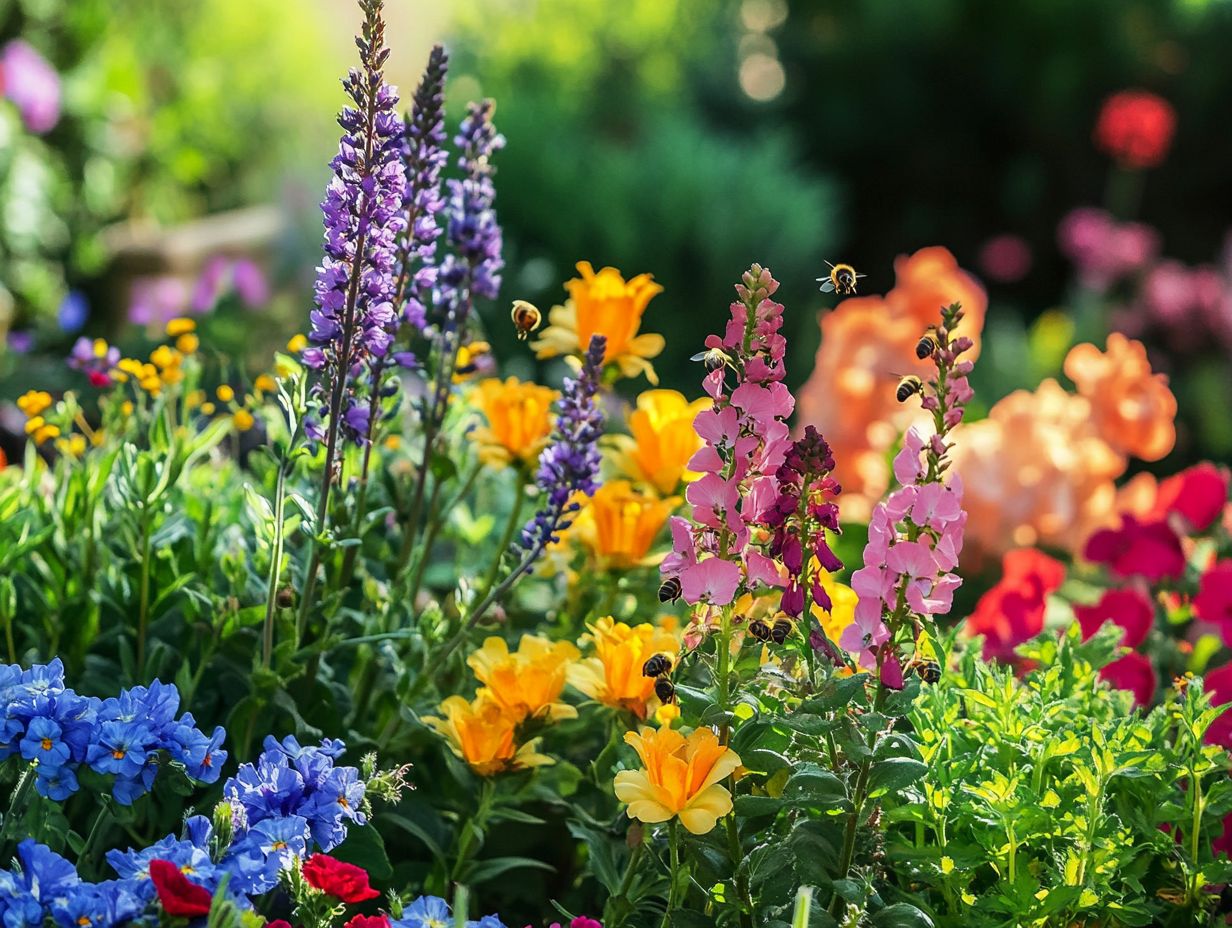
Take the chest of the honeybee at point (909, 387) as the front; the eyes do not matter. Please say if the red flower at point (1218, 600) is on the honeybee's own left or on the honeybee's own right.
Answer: on the honeybee's own left

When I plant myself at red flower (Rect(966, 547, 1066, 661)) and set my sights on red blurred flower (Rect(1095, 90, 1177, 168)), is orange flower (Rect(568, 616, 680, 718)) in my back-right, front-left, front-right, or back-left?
back-left

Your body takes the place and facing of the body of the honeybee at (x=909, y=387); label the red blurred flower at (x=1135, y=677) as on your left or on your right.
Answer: on your left

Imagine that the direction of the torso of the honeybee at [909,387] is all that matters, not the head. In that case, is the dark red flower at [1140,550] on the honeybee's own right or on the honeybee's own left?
on the honeybee's own left
